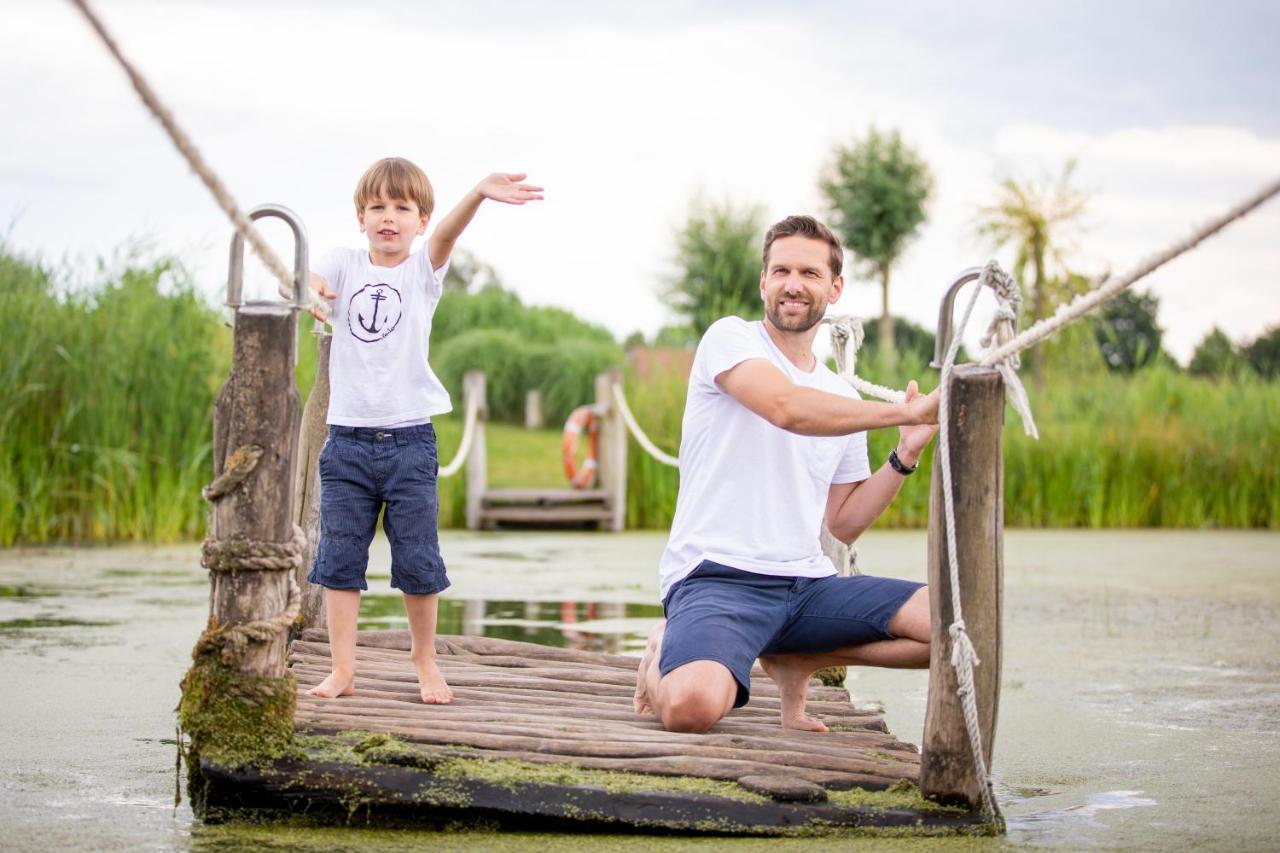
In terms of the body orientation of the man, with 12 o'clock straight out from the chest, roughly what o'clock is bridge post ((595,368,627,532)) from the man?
The bridge post is roughly at 7 o'clock from the man.

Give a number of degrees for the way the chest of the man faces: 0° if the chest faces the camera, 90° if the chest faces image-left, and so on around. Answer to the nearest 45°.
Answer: approximately 315°

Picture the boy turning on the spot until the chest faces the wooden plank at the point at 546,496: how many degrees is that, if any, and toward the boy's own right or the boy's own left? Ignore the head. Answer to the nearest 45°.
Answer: approximately 180°

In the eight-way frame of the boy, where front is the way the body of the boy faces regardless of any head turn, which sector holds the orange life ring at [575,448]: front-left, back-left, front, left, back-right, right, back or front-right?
back

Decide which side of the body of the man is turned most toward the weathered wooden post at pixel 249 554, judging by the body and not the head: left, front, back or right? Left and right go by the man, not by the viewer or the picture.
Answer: right

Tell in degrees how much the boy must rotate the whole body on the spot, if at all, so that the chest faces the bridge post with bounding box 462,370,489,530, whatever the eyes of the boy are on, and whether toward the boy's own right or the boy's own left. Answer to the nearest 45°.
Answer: approximately 180°

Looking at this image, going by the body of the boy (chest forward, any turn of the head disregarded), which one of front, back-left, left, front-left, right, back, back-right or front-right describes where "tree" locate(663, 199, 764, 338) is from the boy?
back

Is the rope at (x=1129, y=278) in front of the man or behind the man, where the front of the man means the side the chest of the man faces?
in front

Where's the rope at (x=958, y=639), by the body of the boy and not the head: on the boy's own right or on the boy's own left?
on the boy's own left

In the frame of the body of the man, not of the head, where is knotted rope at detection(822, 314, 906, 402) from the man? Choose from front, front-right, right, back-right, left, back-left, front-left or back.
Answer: back-left

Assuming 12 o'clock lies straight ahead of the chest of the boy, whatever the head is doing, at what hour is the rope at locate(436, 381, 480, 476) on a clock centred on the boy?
The rope is roughly at 6 o'clock from the boy.

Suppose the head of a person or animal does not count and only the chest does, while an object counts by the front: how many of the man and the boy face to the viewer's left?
0

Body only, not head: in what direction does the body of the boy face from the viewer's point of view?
toward the camera

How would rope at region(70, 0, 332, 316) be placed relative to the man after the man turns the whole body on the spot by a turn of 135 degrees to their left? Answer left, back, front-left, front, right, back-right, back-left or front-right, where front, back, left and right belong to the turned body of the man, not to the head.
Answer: back-left

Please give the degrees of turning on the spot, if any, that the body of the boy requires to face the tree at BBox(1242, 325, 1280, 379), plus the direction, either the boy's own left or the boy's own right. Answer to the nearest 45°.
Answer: approximately 135° to the boy's own left

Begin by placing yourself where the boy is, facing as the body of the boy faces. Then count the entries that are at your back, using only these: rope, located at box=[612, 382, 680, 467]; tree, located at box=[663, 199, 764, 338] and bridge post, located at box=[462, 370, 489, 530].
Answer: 3

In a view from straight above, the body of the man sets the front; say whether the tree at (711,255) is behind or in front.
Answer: behind

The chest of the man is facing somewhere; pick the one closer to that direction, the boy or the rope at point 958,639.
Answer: the rope
